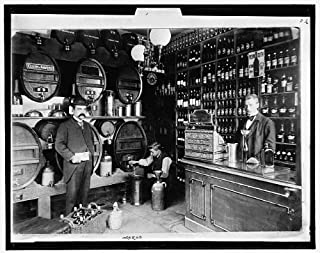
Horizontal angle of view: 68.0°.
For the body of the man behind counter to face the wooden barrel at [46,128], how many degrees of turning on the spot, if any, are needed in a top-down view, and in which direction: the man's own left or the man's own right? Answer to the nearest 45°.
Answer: approximately 45° to the man's own right

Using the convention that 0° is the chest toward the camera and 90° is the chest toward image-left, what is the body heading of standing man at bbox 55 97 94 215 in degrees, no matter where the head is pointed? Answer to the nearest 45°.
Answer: approximately 315°

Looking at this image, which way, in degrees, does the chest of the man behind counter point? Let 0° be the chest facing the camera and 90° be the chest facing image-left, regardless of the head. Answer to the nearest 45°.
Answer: approximately 45°

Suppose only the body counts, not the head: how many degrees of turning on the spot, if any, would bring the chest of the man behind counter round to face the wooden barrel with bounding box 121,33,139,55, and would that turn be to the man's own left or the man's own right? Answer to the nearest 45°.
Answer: approximately 45° to the man's own right

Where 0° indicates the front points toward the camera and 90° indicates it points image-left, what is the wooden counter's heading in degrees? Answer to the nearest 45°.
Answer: approximately 45°
